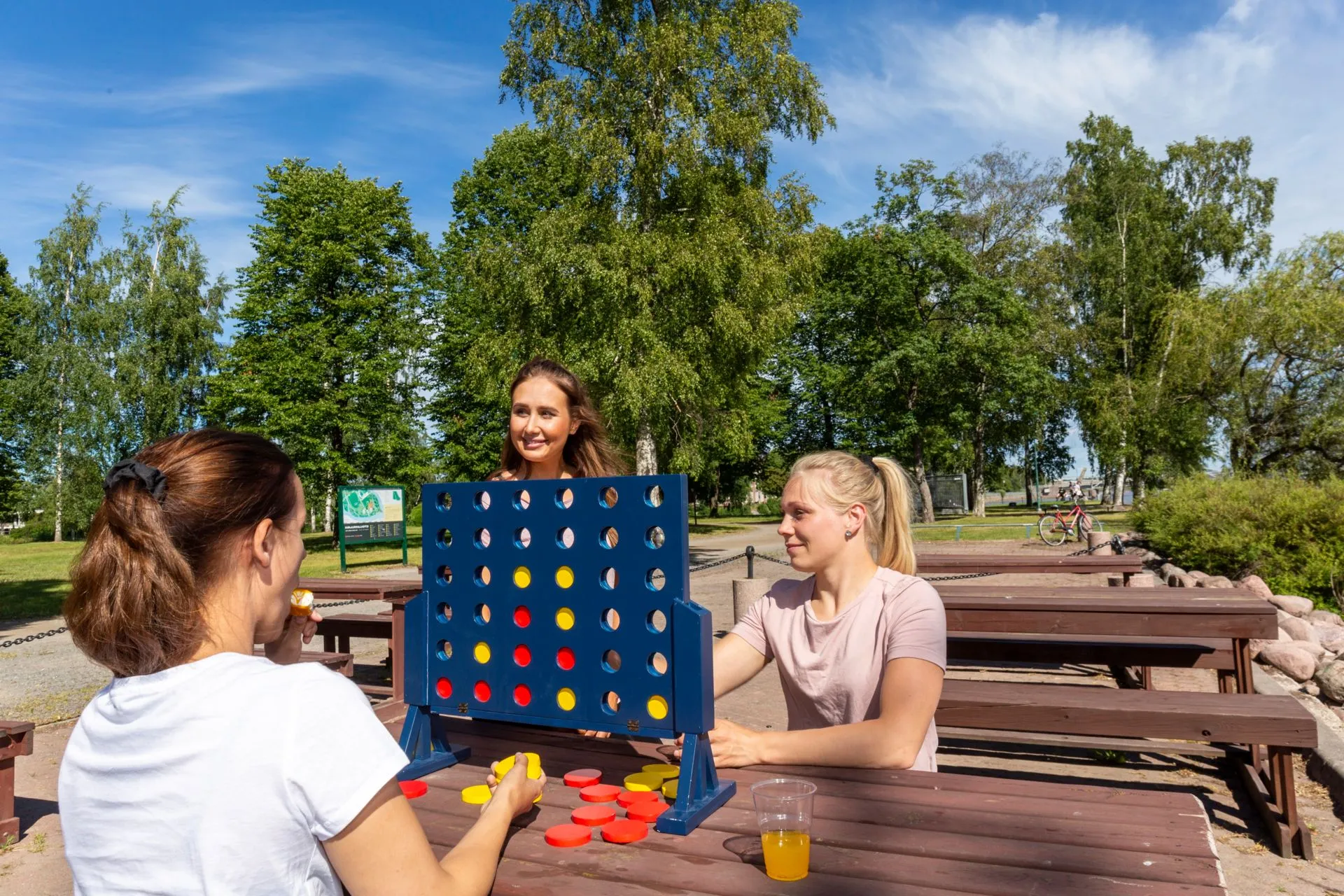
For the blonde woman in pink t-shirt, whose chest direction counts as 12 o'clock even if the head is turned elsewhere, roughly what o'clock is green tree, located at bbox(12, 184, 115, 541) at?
The green tree is roughly at 3 o'clock from the blonde woman in pink t-shirt.

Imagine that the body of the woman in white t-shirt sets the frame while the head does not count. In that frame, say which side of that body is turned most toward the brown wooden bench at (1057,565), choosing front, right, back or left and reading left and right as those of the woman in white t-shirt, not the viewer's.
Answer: front

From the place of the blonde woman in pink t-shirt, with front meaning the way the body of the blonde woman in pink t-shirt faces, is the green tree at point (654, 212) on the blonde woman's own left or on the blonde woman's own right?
on the blonde woman's own right

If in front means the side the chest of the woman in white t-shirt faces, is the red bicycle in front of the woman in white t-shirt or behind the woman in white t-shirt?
in front

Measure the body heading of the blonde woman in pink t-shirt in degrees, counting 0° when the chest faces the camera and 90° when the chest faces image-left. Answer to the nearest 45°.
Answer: approximately 45°

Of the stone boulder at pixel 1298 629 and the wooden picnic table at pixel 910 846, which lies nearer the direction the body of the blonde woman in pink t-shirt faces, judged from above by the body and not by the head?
the wooden picnic table

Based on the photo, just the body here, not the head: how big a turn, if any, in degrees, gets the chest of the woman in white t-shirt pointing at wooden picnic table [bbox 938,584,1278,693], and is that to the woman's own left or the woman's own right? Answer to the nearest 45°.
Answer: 0° — they already face it

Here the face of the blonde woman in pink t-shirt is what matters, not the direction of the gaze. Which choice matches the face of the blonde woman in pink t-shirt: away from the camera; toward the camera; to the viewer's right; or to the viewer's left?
to the viewer's left

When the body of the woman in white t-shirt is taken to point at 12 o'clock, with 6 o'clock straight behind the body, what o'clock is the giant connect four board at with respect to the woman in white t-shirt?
The giant connect four board is roughly at 12 o'clock from the woman in white t-shirt.

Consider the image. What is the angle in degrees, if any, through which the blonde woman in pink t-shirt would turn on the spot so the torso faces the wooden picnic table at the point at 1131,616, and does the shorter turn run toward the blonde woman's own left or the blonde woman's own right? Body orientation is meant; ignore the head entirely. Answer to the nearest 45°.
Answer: approximately 180°

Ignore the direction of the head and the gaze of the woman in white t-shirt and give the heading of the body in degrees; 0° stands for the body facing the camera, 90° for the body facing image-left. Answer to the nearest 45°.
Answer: approximately 225°

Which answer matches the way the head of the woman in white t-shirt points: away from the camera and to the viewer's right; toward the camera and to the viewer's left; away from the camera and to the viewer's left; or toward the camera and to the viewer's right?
away from the camera and to the viewer's right

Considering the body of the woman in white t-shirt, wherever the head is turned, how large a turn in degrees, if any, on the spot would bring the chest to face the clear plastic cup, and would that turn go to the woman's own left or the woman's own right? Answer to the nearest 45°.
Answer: approximately 45° to the woman's own right
